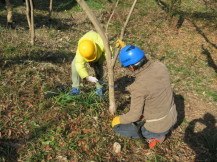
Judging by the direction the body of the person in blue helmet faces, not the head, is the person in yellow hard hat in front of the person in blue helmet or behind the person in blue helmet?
in front

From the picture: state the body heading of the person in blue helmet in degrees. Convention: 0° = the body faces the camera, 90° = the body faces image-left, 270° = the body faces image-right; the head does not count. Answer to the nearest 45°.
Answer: approximately 135°

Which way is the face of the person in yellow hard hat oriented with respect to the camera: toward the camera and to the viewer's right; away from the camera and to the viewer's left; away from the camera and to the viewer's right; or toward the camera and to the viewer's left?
toward the camera and to the viewer's right

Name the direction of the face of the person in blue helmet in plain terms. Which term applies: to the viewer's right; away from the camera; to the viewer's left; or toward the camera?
to the viewer's left
